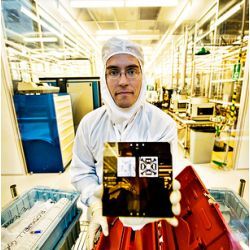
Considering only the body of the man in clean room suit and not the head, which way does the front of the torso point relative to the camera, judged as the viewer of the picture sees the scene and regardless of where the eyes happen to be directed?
toward the camera

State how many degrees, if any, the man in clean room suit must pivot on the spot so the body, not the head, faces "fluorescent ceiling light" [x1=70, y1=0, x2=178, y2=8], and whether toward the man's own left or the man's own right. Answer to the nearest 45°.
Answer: approximately 180°

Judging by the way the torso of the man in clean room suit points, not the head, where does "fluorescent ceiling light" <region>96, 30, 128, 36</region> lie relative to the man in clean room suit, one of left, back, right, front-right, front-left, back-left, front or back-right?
back

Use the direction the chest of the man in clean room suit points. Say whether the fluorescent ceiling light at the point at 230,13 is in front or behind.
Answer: behind

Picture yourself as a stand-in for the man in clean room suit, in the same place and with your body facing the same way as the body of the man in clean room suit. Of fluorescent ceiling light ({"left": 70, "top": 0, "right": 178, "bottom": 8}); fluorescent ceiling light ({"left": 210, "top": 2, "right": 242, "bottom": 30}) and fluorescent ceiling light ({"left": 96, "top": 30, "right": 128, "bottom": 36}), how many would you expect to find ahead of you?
0

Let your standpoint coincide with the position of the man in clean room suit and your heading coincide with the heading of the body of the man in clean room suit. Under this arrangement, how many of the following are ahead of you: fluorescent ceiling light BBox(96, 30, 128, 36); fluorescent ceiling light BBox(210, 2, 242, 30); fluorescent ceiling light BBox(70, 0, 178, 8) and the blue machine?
0

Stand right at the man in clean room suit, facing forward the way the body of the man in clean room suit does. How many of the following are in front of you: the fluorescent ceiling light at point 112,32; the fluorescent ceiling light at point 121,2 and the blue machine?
0

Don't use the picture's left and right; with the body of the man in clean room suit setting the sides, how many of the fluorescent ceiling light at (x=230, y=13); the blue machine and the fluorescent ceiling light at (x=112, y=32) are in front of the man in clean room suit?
0

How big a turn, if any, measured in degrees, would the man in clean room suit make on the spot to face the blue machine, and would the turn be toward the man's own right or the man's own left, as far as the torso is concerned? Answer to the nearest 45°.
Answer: approximately 135° to the man's own right

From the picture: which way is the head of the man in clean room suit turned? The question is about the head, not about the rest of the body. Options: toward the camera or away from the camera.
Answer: toward the camera

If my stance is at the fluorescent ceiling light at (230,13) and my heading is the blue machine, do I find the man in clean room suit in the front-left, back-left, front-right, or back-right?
front-left

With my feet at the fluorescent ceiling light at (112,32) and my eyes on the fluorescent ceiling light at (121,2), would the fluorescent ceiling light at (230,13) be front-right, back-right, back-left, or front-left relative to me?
front-left

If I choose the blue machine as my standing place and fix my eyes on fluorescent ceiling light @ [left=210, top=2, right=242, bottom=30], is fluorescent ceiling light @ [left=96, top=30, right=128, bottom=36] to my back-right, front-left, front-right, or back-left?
front-left
